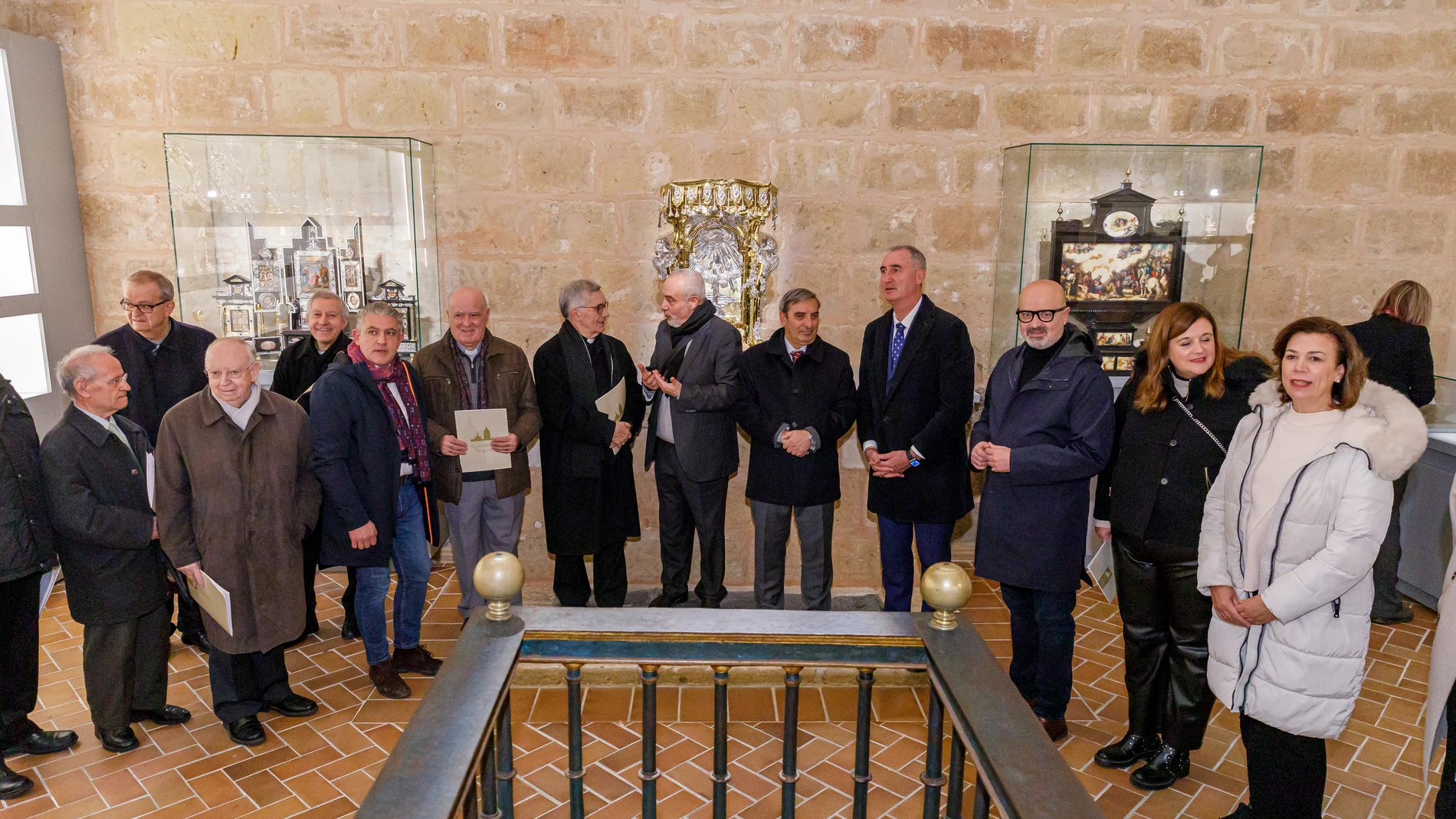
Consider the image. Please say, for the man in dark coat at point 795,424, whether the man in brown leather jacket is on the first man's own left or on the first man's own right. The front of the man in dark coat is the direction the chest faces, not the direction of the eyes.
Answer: on the first man's own right

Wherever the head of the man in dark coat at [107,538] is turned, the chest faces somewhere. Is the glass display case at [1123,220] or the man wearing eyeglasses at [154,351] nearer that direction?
the glass display case

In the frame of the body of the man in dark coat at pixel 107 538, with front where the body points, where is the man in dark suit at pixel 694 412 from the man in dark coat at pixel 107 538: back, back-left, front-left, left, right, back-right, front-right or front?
front-left

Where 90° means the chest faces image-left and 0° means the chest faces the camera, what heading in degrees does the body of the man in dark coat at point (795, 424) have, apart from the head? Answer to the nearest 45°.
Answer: approximately 0°

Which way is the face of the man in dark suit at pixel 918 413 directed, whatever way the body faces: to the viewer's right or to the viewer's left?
to the viewer's left

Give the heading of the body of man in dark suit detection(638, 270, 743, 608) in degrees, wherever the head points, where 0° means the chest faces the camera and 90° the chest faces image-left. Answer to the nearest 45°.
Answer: approximately 45°

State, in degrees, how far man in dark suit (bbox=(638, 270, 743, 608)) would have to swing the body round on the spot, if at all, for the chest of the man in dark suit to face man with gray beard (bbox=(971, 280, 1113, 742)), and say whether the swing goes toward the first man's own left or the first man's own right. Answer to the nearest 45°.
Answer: approximately 90° to the first man's own left

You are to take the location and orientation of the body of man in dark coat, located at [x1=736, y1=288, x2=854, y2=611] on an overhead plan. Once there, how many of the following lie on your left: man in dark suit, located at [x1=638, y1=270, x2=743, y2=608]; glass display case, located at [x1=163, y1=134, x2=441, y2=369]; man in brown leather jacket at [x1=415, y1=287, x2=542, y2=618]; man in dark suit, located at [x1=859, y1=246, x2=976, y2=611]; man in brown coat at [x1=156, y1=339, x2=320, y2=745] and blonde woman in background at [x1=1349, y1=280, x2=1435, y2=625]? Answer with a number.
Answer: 2

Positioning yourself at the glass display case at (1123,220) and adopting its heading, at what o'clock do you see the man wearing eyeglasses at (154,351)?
The man wearing eyeglasses is roughly at 2 o'clock from the glass display case.

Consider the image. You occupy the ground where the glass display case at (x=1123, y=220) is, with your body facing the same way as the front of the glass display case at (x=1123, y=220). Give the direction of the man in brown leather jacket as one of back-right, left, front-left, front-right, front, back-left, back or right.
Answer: front-right

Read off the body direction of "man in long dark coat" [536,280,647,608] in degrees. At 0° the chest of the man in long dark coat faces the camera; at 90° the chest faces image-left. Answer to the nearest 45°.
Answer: approximately 315°

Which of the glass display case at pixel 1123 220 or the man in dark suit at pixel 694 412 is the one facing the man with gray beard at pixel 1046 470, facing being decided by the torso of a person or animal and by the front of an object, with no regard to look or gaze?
the glass display case
